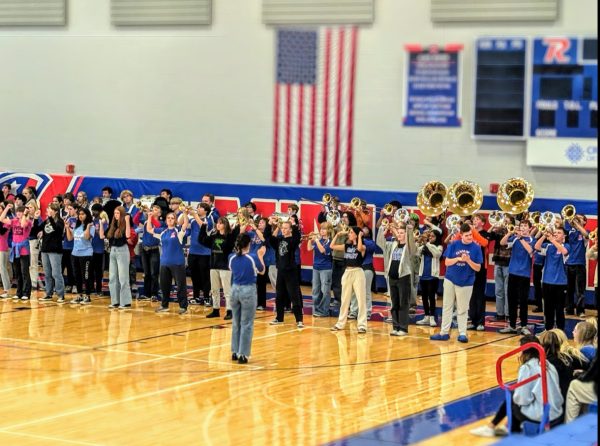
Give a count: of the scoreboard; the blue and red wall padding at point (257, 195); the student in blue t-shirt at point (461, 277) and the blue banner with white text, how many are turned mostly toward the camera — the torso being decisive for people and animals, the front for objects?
4

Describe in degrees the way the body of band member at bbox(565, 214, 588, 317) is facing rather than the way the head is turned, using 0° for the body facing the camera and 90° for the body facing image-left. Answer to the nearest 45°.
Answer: approximately 45°

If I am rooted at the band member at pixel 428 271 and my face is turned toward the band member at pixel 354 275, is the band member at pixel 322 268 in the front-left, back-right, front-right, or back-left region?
front-right

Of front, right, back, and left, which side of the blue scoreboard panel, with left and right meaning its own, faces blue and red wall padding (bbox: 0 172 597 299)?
right

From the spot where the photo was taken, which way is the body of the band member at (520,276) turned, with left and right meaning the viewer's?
facing the viewer and to the left of the viewer

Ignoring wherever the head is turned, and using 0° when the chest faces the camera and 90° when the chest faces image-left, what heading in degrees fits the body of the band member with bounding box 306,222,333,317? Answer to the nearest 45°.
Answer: approximately 45°

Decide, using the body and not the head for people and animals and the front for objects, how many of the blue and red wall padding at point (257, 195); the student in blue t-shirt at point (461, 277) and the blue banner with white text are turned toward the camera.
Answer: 3

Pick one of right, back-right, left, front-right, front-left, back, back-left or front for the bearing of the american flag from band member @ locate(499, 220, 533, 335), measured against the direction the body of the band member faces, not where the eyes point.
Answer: right

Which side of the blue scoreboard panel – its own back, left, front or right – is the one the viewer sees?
front

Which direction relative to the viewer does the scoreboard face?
toward the camera

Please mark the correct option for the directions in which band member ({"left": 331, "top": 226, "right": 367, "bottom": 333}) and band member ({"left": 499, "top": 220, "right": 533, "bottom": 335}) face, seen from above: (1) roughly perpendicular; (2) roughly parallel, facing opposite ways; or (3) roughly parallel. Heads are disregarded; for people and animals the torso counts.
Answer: roughly parallel

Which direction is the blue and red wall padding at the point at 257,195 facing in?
toward the camera

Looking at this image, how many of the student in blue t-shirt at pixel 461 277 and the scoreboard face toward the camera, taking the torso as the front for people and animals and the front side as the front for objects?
2

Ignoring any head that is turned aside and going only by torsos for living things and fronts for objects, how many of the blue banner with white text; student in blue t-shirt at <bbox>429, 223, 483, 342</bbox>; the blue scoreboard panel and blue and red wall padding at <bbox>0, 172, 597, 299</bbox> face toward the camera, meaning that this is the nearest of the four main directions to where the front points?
4

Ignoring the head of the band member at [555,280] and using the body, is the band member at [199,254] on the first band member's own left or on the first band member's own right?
on the first band member's own right
